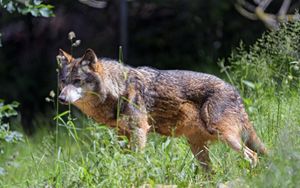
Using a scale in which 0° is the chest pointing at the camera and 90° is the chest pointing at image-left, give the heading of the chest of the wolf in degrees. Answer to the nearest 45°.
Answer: approximately 90°
